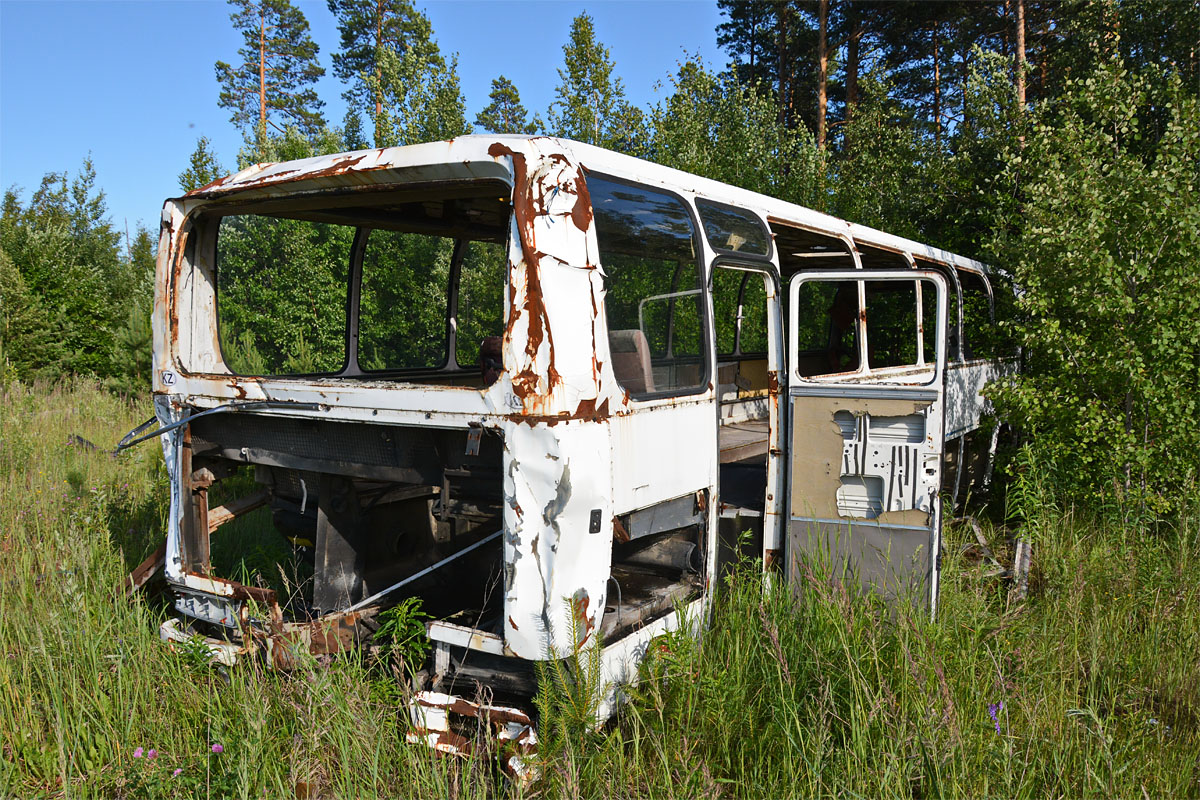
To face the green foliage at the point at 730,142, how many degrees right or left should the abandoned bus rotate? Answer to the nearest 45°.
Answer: approximately 135° to its right

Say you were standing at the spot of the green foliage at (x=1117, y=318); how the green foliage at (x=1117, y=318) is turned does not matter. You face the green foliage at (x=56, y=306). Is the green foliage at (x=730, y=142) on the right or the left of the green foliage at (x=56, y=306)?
right

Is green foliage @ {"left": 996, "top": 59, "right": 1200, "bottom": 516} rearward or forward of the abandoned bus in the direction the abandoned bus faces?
rearward
